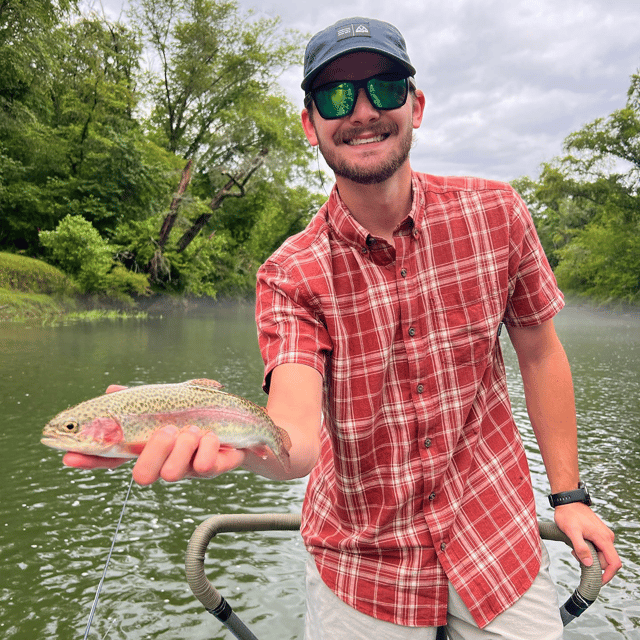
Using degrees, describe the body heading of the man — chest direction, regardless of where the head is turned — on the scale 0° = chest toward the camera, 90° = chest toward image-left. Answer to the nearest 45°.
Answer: approximately 0°
